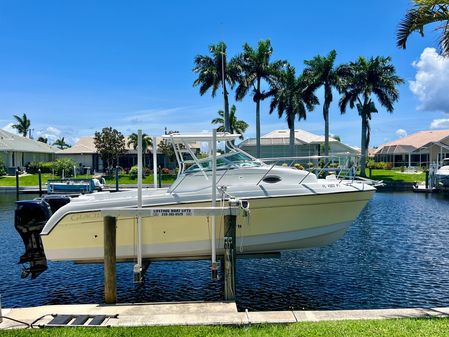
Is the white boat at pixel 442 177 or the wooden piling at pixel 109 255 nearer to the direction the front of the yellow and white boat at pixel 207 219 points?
the white boat

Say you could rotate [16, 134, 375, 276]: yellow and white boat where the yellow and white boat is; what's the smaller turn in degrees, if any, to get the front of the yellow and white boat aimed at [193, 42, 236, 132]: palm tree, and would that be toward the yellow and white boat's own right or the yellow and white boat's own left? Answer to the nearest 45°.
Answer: approximately 90° to the yellow and white boat's own left

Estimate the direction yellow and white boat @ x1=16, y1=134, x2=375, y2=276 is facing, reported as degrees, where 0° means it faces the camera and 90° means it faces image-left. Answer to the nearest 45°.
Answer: approximately 270°

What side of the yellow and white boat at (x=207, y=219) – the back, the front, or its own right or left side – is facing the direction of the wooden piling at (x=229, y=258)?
right

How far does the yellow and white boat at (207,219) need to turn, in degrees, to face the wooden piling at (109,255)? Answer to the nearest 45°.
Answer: approximately 135° to its right
